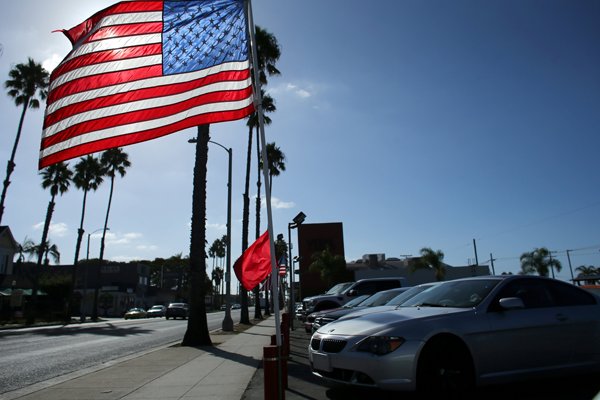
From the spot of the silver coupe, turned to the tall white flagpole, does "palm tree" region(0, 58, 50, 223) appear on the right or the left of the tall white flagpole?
right

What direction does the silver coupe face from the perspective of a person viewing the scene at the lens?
facing the viewer and to the left of the viewer

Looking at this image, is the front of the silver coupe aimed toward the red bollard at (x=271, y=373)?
yes

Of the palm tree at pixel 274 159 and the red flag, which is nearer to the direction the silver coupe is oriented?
the red flag

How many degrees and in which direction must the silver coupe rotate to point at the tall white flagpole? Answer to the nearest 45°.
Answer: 0° — it already faces it

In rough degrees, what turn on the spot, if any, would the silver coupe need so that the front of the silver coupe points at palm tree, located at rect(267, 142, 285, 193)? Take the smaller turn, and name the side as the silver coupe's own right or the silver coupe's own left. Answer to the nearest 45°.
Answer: approximately 90° to the silver coupe's own right

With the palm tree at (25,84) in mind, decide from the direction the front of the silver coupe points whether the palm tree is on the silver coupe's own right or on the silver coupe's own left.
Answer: on the silver coupe's own right

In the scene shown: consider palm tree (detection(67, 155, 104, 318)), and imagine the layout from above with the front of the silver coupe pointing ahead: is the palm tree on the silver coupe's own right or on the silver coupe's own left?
on the silver coupe's own right

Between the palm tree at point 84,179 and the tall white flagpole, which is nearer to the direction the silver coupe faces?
the tall white flagpole

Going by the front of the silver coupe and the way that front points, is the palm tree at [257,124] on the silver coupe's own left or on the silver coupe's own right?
on the silver coupe's own right

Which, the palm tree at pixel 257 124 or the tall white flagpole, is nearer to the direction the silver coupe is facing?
the tall white flagpole

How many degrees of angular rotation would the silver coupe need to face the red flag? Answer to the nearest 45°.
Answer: approximately 90° to its right
